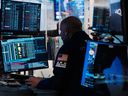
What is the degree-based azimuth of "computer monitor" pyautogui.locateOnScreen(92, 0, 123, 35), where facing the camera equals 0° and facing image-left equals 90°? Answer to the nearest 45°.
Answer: approximately 45°

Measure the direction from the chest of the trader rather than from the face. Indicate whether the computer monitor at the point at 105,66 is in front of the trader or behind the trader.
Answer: behind

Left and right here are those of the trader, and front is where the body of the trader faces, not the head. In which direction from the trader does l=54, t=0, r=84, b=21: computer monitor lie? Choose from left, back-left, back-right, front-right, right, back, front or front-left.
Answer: front-right

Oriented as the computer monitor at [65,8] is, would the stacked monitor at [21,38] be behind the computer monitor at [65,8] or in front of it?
in front

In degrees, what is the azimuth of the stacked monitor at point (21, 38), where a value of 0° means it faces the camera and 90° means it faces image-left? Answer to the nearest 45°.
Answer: approximately 315°

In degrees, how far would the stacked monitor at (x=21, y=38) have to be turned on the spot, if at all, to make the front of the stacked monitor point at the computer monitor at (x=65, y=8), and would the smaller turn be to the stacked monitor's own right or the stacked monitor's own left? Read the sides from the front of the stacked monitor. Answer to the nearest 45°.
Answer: approximately 90° to the stacked monitor's own left

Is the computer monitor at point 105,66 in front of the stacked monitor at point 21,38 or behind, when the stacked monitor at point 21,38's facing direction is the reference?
in front

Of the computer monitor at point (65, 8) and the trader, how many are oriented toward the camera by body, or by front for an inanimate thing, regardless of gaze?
1

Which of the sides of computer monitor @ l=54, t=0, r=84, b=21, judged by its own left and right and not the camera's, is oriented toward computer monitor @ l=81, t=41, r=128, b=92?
front

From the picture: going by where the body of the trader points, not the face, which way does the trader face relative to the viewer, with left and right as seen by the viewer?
facing away from the viewer and to the left of the viewer
